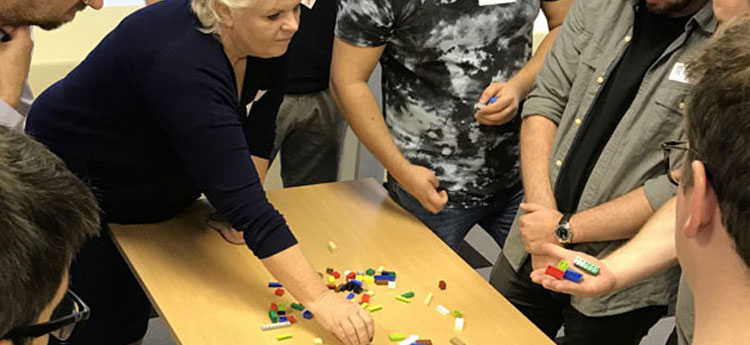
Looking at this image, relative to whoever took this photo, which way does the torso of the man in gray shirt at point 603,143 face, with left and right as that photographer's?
facing the viewer and to the left of the viewer

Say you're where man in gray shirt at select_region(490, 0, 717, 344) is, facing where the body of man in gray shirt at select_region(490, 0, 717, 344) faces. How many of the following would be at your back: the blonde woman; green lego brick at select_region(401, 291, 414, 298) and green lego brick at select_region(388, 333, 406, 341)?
0

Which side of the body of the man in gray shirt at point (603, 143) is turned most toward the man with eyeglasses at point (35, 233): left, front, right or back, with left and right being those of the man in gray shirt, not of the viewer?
front

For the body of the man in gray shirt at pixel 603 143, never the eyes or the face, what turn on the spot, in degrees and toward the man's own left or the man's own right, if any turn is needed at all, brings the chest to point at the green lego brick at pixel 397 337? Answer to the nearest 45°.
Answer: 0° — they already face it

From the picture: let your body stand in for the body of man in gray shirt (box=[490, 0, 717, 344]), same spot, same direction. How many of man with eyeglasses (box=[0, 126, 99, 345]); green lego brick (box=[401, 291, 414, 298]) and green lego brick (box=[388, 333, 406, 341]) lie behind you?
0

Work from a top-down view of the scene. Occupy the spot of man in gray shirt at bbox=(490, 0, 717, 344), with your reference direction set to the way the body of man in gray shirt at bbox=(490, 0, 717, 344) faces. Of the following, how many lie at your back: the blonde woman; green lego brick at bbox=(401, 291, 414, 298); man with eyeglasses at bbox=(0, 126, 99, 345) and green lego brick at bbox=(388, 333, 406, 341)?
0

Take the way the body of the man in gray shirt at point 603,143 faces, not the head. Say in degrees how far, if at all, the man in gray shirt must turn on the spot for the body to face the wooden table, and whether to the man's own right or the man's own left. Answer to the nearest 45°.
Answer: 0° — they already face it

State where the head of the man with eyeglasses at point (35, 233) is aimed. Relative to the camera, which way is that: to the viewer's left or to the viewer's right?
to the viewer's right
